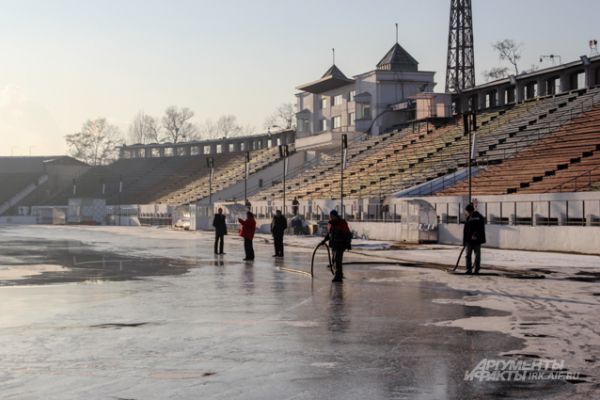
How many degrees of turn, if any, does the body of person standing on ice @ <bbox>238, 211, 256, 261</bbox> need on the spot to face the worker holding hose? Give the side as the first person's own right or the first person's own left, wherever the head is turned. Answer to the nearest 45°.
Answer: approximately 90° to the first person's own left

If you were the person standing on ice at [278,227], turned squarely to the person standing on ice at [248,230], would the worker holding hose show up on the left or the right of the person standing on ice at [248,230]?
left

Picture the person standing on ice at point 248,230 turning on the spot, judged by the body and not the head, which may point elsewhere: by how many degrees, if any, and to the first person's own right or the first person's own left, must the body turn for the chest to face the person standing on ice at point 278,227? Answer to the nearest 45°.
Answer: approximately 135° to the first person's own right

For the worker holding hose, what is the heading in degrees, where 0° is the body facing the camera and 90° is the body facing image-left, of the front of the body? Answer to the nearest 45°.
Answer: approximately 45°

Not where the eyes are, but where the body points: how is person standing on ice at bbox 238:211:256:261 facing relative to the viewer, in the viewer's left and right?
facing to the left of the viewer
